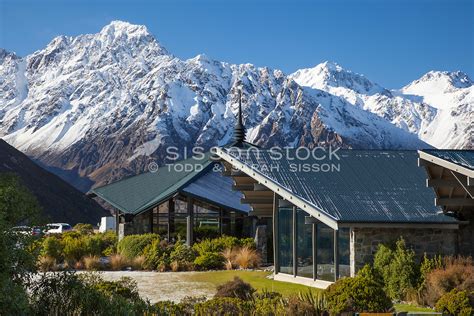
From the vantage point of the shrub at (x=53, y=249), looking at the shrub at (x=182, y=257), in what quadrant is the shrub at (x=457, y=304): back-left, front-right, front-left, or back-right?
front-right

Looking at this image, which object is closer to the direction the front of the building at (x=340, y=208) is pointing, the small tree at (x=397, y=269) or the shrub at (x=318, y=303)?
the shrub

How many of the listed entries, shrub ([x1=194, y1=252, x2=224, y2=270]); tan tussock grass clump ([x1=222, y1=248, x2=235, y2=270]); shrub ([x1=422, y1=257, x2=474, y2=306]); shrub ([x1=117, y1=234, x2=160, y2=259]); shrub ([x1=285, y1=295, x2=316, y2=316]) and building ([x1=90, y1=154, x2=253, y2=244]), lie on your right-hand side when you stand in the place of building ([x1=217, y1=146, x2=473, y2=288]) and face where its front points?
4

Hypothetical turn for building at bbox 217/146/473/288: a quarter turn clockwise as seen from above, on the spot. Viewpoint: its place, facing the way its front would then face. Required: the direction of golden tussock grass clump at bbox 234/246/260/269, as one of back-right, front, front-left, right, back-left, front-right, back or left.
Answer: front

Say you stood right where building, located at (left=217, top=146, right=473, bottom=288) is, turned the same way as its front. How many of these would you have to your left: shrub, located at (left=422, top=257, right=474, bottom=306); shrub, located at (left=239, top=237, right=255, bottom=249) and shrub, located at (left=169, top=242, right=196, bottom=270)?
1

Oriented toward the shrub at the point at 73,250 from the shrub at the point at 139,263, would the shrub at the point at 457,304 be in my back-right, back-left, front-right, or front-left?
back-left

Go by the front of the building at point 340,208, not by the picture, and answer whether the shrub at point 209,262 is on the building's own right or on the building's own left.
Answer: on the building's own right

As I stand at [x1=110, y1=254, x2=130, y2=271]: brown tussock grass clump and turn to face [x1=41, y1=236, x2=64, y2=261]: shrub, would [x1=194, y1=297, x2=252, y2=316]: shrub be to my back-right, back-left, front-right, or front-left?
back-left

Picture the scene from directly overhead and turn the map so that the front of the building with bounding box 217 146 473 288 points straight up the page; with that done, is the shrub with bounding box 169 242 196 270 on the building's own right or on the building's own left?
on the building's own right

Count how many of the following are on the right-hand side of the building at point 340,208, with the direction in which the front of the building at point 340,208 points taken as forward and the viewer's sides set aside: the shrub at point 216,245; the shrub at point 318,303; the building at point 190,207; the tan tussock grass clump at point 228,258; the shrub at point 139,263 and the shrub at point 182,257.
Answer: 5

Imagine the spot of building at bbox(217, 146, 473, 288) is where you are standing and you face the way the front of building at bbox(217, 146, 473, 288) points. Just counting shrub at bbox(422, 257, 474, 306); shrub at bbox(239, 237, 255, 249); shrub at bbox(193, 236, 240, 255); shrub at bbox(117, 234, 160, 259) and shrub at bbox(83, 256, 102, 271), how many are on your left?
1

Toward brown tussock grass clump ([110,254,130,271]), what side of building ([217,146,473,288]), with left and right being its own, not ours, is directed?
right

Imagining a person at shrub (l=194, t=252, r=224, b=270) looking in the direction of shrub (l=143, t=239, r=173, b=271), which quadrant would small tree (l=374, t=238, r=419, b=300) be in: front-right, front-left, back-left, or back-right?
back-left

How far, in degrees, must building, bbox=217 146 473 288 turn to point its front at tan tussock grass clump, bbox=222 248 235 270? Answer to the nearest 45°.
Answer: approximately 90° to its right

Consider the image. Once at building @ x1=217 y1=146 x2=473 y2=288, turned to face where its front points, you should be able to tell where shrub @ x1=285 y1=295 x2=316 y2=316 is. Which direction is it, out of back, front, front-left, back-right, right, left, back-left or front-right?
front-left

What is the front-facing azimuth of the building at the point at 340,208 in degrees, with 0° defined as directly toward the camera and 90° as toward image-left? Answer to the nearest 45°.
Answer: approximately 45°
